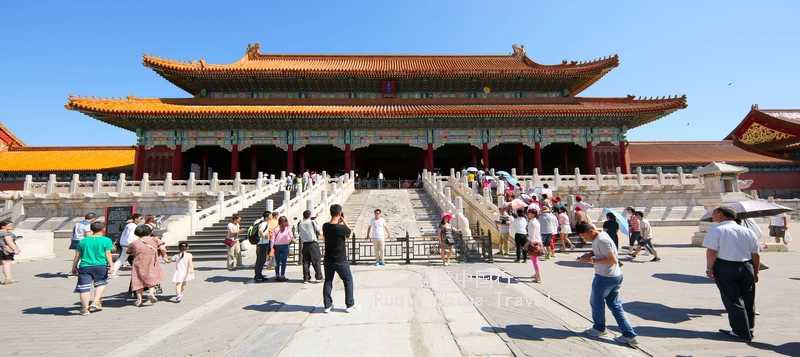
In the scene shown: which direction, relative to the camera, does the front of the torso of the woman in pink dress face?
away from the camera

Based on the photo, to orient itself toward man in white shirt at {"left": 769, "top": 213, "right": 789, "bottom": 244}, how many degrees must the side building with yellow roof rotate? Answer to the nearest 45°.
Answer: approximately 45° to its left

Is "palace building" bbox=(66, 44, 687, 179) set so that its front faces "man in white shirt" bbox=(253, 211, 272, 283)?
yes

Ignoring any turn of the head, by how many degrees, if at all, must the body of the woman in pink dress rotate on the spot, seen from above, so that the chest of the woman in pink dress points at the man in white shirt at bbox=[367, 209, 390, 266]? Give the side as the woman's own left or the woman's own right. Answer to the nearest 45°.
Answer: approximately 90° to the woman's own right

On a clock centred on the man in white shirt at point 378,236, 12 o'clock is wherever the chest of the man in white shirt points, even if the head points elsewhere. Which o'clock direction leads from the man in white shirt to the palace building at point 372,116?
The palace building is roughly at 6 o'clock from the man in white shirt.

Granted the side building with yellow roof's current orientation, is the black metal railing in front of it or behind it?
in front
